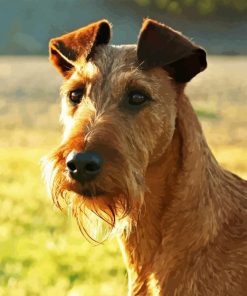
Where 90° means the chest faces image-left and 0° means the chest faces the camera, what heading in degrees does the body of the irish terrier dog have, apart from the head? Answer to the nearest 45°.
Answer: approximately 45°
